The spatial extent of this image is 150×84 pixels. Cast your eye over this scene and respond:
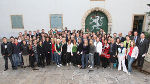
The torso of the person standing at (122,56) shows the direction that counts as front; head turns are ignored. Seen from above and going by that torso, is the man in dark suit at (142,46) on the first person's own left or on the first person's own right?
on the first person's own left

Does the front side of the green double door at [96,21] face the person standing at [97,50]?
yes

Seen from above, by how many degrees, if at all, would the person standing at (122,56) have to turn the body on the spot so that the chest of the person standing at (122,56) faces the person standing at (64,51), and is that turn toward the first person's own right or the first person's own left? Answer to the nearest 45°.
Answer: approximately 90° to the first person's own right

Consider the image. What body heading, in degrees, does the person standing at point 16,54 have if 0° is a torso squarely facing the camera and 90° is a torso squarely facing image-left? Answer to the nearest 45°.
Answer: approximately 0°

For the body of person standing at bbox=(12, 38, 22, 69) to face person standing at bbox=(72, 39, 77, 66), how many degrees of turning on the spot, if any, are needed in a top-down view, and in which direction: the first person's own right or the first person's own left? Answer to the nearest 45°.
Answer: approximately 90° to the first person's own left

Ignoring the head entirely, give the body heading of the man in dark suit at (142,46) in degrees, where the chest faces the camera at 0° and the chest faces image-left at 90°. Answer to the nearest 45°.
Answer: approximately 45°

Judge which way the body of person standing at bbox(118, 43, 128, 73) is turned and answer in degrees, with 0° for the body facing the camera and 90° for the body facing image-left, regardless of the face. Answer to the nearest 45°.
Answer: approximately 0°
